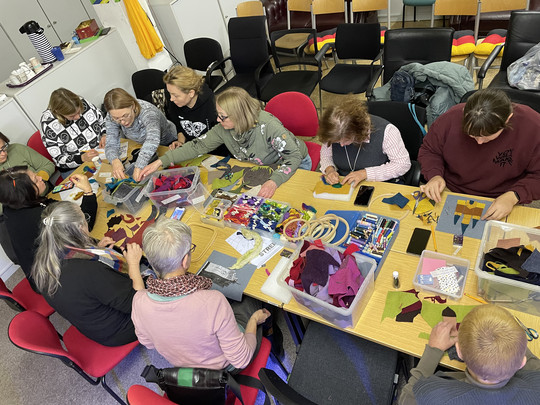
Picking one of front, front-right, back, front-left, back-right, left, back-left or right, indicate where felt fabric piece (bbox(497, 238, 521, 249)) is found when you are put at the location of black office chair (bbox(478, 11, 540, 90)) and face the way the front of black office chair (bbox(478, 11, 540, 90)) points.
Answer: front-left

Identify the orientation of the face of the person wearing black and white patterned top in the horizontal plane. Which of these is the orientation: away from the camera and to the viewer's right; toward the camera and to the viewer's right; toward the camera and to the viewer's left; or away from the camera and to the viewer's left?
toward the camera and to the viewer's right

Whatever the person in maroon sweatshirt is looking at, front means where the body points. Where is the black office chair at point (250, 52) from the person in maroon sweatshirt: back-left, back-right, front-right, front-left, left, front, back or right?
back-right

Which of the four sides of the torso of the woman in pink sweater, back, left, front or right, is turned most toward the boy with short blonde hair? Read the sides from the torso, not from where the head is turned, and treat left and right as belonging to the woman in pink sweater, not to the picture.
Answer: right

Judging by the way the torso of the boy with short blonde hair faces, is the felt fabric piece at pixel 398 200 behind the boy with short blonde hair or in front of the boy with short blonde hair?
in front

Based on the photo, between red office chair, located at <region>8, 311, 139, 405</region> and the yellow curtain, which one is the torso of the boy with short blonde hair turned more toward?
the yellow curtain

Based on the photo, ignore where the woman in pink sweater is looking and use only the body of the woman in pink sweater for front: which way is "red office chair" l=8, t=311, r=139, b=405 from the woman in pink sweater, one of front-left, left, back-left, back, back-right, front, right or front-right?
left

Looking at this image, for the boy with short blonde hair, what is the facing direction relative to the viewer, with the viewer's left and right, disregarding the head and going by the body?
facing away from the viewer

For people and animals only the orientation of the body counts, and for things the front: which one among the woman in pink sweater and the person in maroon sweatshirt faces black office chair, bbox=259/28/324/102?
the woman in pink sweater

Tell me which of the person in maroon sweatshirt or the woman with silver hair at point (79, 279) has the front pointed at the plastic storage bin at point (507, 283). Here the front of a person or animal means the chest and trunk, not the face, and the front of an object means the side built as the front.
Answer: the person in maroon sweatshirt

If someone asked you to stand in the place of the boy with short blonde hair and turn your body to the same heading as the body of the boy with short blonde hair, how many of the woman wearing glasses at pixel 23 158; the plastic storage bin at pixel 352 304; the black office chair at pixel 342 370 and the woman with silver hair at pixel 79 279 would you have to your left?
4

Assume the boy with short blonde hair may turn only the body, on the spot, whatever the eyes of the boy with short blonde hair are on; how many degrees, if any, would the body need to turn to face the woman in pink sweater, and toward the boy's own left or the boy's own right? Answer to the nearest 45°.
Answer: approximately 90° to the boy's own left

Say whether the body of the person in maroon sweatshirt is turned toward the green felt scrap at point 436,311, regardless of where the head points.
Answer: yes

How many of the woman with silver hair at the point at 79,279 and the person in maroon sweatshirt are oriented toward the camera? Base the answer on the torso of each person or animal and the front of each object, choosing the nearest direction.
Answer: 1

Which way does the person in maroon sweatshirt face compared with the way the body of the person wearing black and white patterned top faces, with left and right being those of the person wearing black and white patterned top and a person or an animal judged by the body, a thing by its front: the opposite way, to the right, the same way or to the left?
to the right

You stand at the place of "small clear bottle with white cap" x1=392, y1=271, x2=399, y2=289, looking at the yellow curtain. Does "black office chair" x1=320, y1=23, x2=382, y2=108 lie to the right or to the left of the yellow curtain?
right
